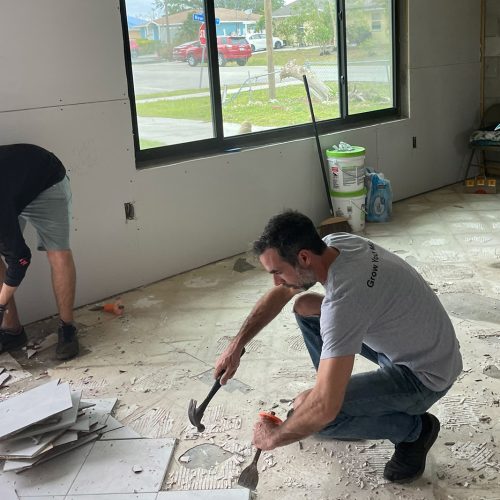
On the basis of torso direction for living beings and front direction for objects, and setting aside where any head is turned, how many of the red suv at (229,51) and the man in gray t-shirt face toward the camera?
0

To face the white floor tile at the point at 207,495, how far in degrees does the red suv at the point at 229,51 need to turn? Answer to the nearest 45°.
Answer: approximately 135° to its left

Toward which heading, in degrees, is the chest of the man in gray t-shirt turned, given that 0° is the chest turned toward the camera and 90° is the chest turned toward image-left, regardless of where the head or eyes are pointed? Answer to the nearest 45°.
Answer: approximately 90°

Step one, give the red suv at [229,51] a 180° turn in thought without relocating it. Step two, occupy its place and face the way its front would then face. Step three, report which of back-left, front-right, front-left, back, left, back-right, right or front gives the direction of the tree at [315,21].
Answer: left

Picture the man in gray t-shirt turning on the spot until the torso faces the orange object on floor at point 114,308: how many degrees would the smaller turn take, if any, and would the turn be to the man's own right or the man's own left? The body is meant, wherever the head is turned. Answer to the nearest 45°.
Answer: approximately 45° to the man's own right

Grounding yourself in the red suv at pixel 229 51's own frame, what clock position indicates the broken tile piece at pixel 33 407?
The broken tile piece is roughly at 8 o'clock from the red suv.

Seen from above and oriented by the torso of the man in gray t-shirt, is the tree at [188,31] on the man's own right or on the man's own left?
on the man's own right

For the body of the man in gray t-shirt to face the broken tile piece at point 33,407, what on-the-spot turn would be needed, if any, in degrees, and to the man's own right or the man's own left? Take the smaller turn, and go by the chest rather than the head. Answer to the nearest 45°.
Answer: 0° — they already face it

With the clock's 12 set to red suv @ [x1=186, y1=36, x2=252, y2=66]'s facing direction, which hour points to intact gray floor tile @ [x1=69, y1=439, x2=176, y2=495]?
The intact gray floor tile is roughly at 8 o'clock from the red suv.

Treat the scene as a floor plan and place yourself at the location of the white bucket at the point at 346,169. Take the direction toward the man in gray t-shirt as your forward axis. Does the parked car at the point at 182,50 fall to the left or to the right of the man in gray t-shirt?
right

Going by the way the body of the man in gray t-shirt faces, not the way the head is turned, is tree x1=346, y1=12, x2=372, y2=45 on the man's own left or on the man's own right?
on the man's own right

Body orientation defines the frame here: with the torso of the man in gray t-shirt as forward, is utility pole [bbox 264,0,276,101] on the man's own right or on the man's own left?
on the man's own right

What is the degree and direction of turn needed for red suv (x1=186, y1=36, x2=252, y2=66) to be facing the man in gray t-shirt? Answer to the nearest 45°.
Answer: approximately 135° to its left

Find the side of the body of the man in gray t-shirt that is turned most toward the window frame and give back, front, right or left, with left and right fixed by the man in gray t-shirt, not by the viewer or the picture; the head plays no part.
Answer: right
